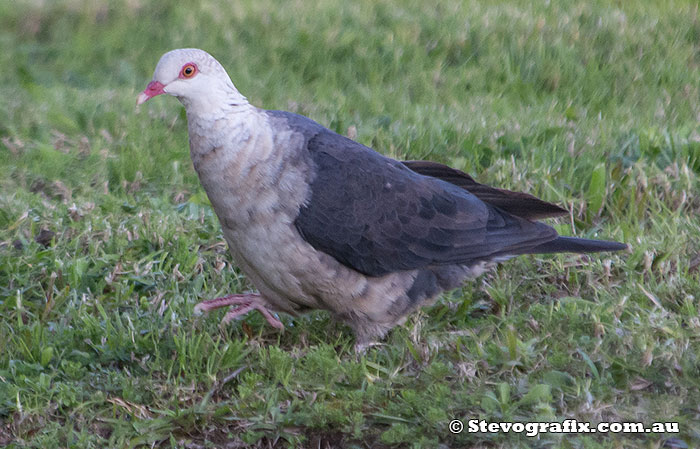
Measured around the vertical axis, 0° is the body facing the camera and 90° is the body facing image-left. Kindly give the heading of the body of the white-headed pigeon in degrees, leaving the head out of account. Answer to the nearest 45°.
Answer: approximately 90°
